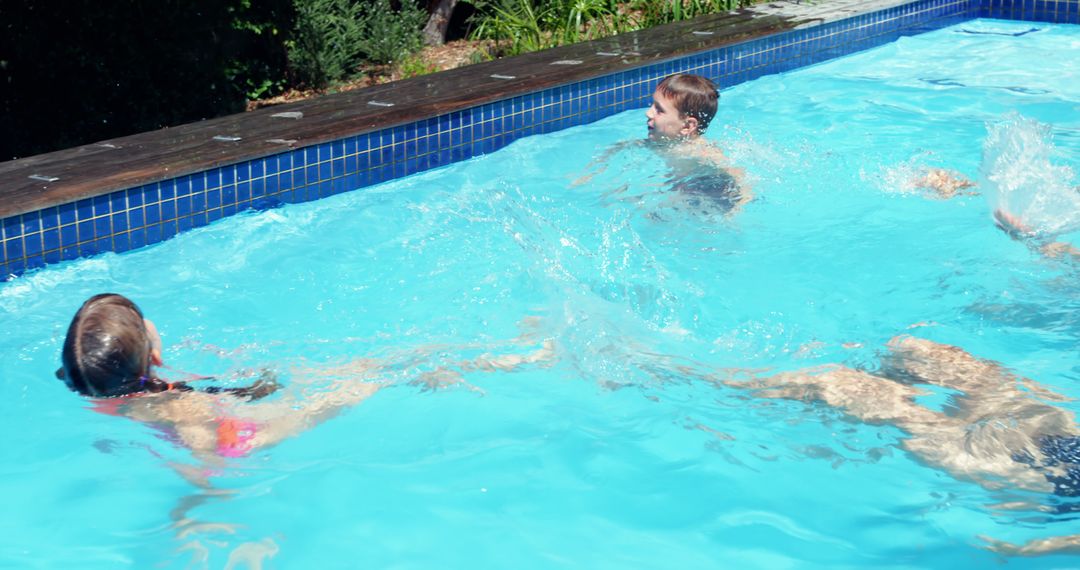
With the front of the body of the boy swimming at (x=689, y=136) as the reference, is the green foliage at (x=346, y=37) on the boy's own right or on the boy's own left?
on the boy's own right

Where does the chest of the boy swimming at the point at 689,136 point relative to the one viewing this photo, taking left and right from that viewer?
facing to the left of the viewer

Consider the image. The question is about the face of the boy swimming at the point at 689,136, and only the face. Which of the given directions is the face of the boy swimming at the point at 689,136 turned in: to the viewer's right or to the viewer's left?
to the viewer's left

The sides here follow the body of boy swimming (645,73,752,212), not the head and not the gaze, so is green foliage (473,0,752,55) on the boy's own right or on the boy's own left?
on the boy's own right

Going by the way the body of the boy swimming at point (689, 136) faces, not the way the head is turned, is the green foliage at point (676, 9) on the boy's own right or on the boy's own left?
on the boy's own right

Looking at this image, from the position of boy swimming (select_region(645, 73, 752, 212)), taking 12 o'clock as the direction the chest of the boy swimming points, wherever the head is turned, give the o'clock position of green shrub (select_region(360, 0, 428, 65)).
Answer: The green shrub is roughly at 2 o'clock from the boy swimming.
